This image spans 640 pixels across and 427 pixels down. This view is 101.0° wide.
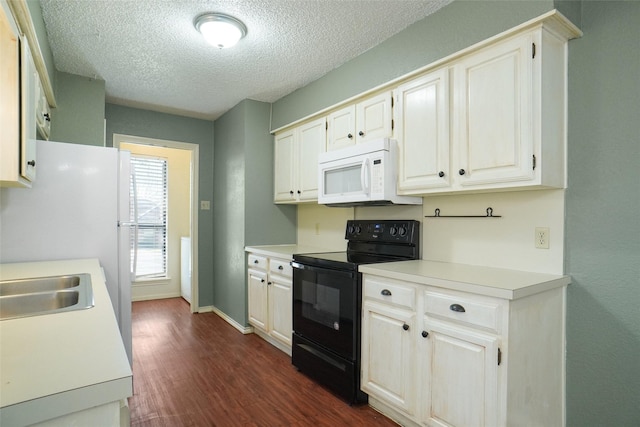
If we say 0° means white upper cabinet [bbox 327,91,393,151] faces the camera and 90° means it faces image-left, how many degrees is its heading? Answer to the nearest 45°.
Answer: approximately 45°

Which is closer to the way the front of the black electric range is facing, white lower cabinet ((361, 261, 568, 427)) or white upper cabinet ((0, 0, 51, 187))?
the white upper cabinet

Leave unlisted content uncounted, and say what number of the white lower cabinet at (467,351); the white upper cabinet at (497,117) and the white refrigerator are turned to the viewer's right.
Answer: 1

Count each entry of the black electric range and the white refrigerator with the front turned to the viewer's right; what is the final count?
1

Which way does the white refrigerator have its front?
to the viewer's right

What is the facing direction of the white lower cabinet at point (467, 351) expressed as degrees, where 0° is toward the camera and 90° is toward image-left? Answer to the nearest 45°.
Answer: approximately 45°

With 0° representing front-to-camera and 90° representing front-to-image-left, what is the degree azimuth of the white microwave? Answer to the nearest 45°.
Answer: approximately 45°

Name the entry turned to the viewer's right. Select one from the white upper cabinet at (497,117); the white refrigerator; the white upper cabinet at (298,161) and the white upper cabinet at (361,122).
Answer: the white refrigerator

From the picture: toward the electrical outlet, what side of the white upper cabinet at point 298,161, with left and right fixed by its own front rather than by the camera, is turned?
left

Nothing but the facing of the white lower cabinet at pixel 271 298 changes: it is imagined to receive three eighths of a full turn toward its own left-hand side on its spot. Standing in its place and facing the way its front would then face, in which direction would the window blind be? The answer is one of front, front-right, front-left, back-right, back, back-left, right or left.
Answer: back-left
